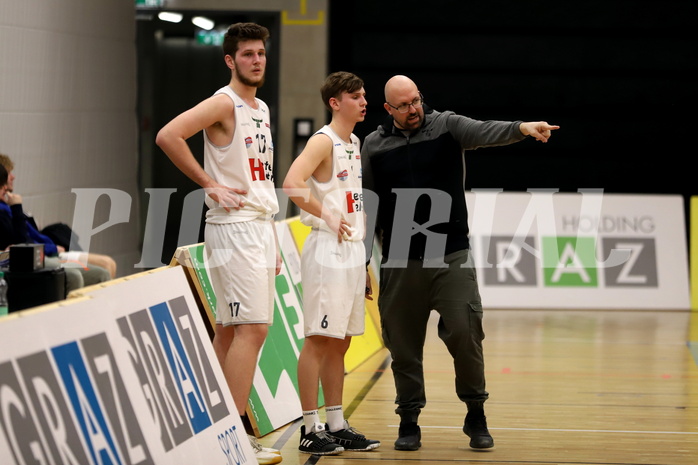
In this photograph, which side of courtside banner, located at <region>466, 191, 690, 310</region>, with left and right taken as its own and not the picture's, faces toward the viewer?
front

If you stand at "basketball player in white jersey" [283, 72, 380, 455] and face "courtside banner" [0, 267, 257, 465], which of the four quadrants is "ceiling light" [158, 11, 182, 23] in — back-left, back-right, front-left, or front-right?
back-right

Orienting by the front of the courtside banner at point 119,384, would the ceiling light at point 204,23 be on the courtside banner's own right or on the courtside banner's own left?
on the courtside banner's own left

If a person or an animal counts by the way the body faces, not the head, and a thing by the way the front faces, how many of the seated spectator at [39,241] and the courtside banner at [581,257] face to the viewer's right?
1

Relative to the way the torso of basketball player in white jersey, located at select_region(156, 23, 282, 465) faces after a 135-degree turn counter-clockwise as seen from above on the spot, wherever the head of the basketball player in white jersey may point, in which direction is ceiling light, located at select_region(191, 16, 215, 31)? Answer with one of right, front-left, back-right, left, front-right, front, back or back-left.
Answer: front

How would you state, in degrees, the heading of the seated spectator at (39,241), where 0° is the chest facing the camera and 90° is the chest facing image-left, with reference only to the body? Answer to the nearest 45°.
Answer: approximately 270°

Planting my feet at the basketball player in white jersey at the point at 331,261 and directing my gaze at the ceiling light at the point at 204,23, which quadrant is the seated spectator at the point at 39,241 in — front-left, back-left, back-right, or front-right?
front-left

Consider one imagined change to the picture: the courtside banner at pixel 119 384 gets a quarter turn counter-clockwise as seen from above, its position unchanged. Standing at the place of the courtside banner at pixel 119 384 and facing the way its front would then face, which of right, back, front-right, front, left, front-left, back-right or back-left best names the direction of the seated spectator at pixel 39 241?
front-left

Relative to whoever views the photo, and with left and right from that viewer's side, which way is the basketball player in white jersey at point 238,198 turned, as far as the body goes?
facing the viewer and to the right of the viewer

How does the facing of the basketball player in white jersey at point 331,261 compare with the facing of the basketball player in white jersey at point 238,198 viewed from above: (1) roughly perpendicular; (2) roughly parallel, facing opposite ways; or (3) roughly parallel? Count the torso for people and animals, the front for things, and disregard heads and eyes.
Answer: roughly parallel

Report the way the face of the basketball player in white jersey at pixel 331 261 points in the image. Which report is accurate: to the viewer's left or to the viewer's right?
to the viewer's right

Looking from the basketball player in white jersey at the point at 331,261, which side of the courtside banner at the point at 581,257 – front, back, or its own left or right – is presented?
front
